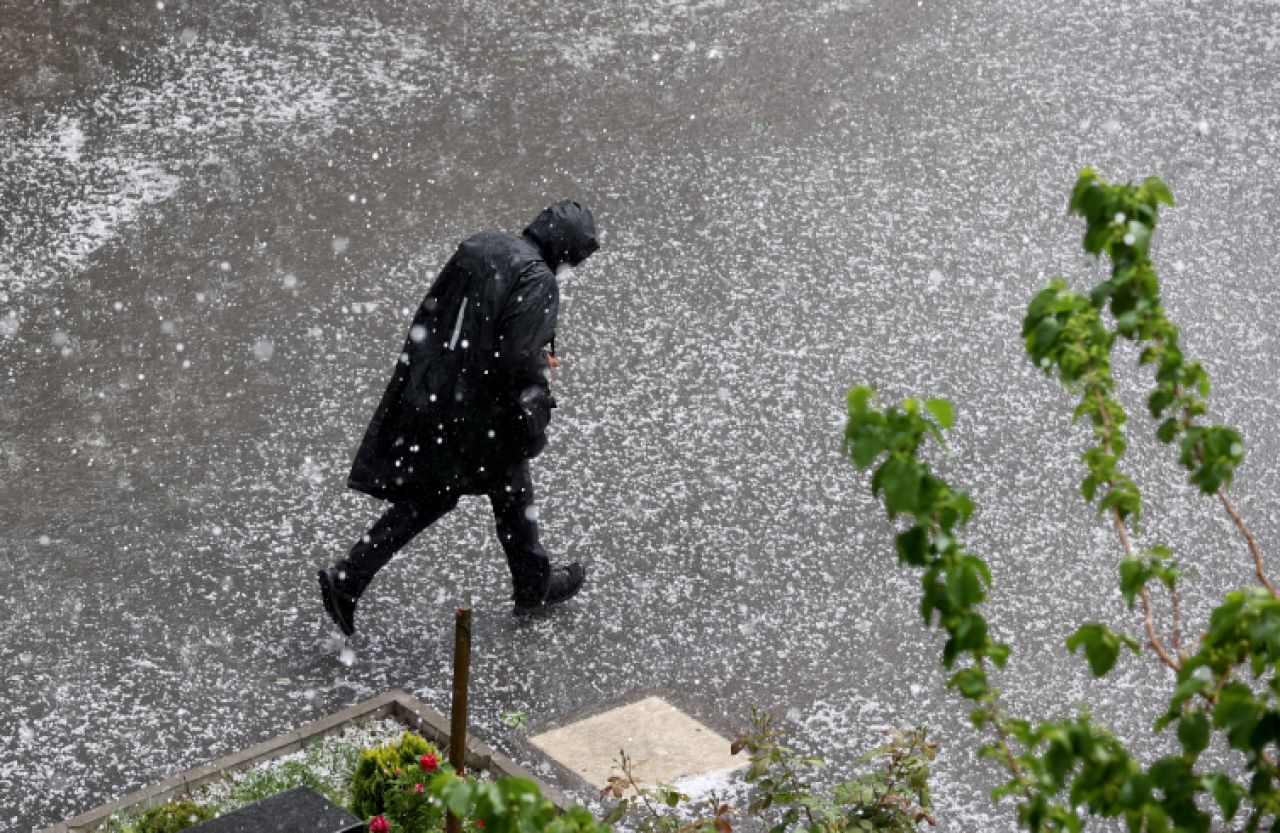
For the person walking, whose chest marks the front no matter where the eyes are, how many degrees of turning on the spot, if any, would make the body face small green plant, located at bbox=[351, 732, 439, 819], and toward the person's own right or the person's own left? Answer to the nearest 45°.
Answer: approximately 90° to the person's own right

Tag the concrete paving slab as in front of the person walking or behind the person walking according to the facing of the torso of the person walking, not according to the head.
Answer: in front

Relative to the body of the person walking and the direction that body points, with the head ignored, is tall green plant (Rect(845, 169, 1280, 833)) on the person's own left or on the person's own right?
on the person's own right

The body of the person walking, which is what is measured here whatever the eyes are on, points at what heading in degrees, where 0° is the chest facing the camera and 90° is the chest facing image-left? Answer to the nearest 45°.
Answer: approximately 270°

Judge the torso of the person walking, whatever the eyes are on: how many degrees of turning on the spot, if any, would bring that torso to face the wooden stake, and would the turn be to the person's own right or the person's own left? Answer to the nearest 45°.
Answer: approximately 90° to the person's own right

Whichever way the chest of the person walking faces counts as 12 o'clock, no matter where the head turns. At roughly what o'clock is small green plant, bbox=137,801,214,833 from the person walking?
The small green plant is roughly at 4 o'clock from the person walking.

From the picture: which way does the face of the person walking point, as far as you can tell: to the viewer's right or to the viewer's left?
to the viewer's right
